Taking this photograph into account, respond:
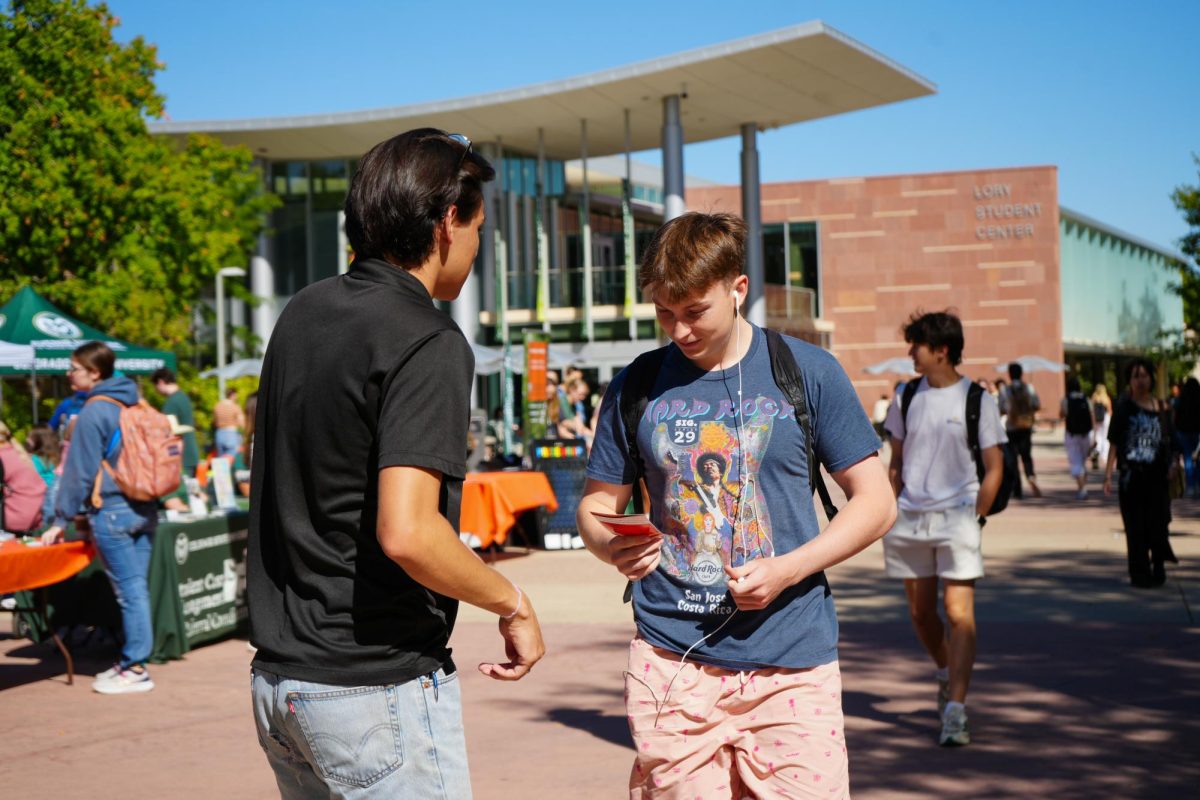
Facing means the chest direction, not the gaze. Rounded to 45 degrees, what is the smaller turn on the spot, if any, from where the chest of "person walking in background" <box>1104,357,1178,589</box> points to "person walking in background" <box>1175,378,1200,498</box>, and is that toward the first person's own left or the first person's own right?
approximately 180°

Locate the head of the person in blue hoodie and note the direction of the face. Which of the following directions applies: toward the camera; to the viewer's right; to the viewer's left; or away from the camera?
to the viewer's left

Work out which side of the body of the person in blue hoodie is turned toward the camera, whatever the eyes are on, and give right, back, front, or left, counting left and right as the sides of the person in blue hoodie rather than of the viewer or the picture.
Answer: left

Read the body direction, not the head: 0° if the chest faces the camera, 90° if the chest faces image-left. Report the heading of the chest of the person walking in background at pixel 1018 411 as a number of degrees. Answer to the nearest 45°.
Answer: approximately 180°

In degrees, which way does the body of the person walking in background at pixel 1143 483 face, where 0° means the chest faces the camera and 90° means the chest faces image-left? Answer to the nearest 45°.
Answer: approximately 0°

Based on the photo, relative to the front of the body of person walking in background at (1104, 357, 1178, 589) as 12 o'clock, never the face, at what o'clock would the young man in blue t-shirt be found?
The young man in blue t-shirt is roughly at 12 o'clock from the person walking in background.

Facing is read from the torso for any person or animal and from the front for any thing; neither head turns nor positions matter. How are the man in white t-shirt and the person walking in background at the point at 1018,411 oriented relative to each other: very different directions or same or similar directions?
very different directions

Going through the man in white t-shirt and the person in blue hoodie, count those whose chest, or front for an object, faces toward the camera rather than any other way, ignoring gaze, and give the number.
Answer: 1
